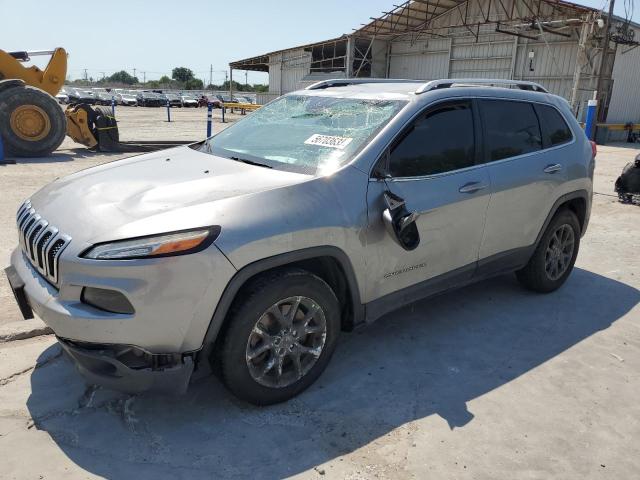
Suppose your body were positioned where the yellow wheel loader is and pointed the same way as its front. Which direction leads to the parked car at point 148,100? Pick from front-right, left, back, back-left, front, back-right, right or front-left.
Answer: left

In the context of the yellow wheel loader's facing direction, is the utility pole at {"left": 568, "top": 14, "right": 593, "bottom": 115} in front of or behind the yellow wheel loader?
in front

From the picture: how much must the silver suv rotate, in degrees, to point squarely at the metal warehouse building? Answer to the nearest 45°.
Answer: approximately 135° to its right

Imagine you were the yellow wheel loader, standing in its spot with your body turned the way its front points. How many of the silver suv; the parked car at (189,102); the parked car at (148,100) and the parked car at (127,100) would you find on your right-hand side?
1

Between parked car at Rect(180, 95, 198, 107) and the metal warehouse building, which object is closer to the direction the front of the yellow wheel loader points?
the metal warehouse building

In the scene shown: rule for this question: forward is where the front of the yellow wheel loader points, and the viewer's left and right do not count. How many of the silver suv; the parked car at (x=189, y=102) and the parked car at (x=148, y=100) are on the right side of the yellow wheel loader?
1

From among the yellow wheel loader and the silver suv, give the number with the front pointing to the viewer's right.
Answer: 1

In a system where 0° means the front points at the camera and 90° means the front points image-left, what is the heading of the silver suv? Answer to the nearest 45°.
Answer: approximately 45°

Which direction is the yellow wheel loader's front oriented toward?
to the viewer's right

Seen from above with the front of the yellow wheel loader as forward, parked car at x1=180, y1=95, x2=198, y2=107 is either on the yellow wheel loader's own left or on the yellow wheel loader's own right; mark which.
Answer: on the yellow wheel loader's own left

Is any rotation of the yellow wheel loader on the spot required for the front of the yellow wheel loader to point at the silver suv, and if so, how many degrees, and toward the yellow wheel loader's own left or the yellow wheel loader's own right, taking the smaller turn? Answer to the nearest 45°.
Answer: approximately 90° to the yellow wheel loader's own right

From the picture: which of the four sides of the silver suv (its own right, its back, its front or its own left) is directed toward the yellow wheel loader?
right

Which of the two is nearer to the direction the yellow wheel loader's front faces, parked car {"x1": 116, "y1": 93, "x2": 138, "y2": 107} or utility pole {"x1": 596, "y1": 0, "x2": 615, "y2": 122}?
the utility pole

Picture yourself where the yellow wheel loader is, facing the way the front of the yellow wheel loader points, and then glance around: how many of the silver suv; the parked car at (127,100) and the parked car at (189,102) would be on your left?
2

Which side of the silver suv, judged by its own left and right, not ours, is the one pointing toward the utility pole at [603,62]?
back

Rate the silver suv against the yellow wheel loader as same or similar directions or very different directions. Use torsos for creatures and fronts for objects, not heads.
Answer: very different directions
